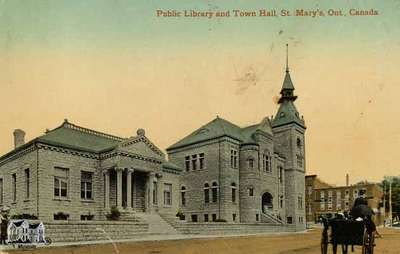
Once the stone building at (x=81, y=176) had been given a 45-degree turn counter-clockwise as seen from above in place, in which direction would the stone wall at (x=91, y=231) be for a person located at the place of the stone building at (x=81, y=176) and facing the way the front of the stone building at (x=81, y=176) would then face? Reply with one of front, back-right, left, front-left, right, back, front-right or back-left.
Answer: right

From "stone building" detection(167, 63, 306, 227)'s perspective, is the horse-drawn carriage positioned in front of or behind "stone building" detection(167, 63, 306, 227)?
in front

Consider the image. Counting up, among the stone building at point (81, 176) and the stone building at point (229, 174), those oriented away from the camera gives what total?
0

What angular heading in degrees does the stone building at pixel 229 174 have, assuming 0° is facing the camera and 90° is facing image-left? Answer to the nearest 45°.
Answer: approximately 315°

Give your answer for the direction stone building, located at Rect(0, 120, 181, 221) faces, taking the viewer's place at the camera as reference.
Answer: facing the viewer and to the right of the viewer

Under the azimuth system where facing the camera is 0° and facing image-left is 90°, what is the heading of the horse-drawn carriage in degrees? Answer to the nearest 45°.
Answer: approximately 180°

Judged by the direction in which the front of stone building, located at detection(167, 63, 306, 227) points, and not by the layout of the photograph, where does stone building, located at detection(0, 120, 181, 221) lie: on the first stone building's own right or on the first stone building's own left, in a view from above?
on the first stone building's own right

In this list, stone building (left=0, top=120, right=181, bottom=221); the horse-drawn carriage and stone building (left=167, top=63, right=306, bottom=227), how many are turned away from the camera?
1

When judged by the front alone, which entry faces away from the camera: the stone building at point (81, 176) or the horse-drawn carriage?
the horse-drawn carriage

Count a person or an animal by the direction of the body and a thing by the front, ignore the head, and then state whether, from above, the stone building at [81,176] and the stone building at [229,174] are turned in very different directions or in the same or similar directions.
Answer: same or similar directions

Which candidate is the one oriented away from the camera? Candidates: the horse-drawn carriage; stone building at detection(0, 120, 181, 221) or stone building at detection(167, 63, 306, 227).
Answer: the horse-drawn carriage

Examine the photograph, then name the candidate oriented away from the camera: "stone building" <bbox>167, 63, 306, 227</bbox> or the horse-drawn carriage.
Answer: the horse-drawn carriage
